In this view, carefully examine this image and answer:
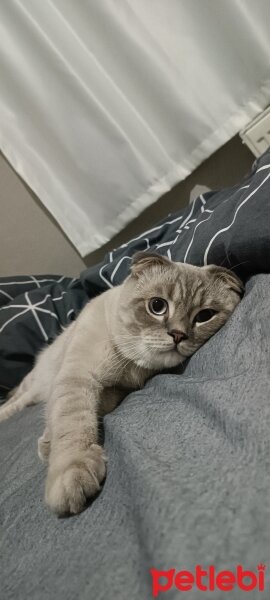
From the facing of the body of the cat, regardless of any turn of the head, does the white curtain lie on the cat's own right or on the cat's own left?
on the cat's own left

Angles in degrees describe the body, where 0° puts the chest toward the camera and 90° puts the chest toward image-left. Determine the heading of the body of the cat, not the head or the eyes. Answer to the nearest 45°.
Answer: approximately 315°
